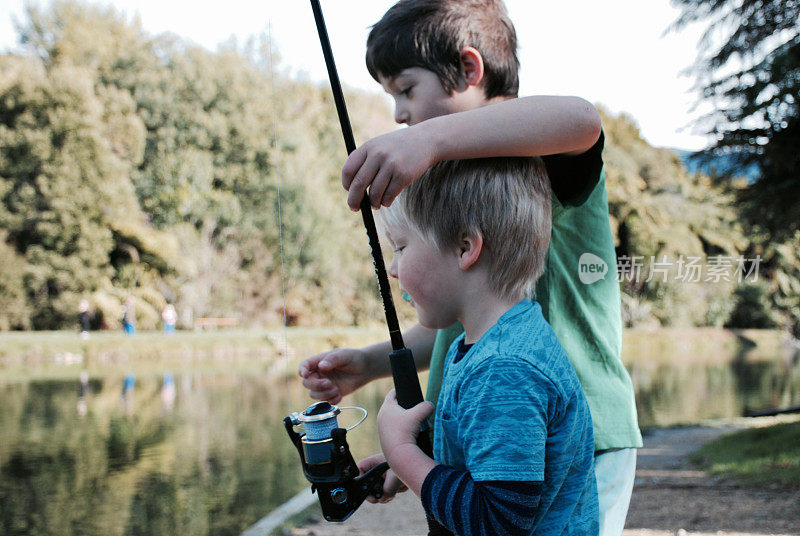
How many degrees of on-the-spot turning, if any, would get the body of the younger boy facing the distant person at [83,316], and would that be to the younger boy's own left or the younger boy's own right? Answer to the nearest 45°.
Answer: approximately 45° to the younger boy's own right

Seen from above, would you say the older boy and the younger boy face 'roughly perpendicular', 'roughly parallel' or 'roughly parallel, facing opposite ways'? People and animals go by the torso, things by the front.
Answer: roughly parallel

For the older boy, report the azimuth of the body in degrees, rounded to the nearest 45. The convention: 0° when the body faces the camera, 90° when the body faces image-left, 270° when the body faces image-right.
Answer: approximately 90°

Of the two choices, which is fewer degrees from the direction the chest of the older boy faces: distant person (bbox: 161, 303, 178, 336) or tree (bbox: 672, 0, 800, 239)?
the distant person

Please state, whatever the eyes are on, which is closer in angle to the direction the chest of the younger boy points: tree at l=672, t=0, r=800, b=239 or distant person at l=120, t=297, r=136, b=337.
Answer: the distant person

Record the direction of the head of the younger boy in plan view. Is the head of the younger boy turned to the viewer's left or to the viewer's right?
to the viewer's left

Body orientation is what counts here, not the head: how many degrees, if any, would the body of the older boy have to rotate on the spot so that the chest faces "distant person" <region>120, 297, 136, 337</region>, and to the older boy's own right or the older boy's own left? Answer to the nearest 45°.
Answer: approximately 45° to the older boy's own right

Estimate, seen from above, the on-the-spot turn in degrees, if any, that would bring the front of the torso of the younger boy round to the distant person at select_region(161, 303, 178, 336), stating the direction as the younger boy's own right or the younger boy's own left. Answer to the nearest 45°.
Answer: approximately 45° to the younger boy's own right

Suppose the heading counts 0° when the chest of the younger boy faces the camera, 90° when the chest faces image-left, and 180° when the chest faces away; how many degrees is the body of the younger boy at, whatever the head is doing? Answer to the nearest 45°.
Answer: approximately 90°

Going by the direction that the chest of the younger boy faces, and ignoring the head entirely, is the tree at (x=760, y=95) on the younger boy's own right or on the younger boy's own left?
on the younger boy's own right

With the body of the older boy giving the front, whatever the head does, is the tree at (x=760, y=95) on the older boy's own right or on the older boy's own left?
on the older boy's own right

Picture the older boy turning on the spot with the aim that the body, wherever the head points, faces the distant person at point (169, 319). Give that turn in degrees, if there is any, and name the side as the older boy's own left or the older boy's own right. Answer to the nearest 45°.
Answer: approximately 45° to the older boy's own right

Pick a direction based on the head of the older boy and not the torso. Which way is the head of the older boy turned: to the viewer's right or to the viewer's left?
to the viewer's left
